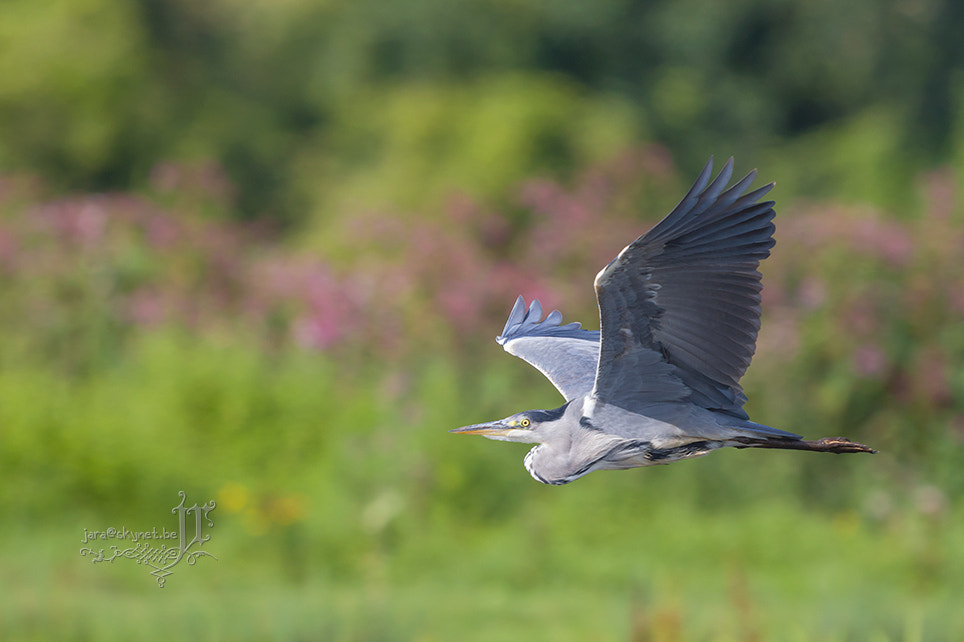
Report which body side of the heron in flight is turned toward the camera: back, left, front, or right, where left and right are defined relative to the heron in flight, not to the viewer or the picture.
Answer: left
